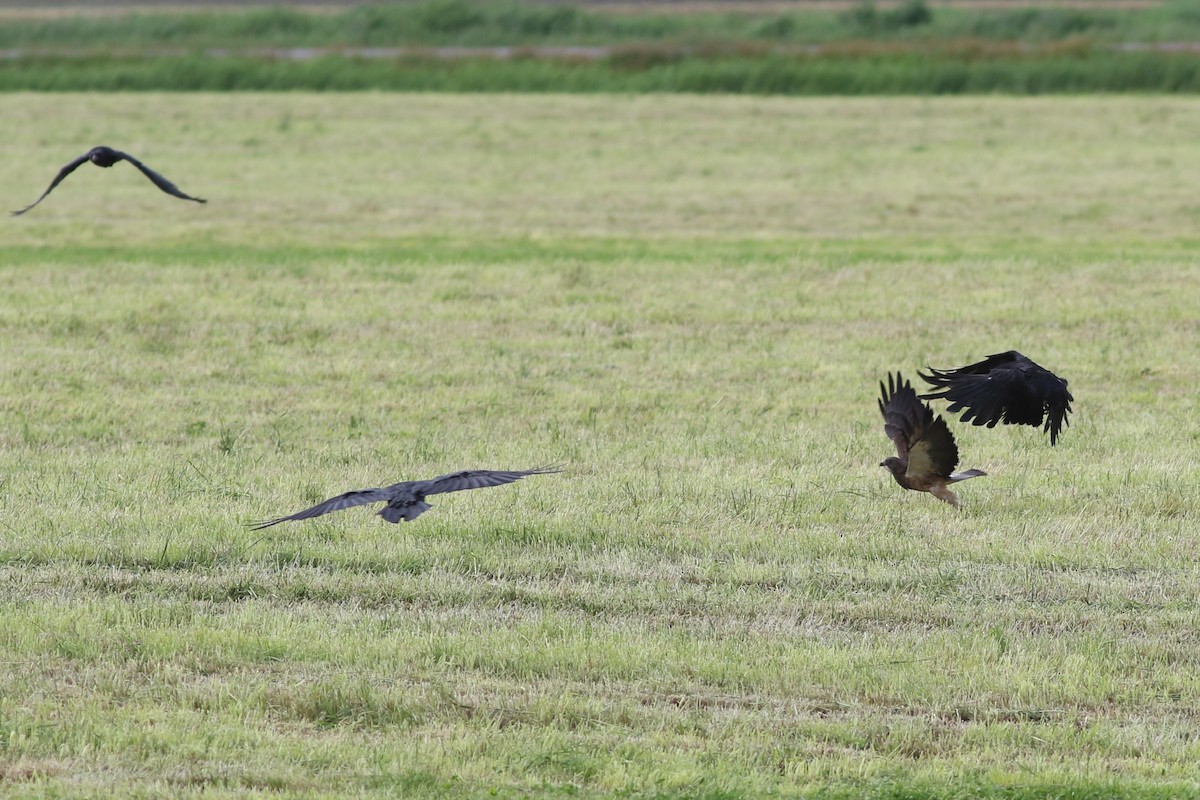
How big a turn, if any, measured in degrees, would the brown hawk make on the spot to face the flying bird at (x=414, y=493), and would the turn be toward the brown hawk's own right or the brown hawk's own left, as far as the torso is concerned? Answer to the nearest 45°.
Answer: approximately 45° to the brown hawk's own left

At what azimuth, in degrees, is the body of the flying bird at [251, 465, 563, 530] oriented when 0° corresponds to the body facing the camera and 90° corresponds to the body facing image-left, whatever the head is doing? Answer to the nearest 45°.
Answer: approximately 180°

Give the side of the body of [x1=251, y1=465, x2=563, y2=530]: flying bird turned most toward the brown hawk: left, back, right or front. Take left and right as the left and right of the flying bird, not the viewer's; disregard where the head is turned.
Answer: right

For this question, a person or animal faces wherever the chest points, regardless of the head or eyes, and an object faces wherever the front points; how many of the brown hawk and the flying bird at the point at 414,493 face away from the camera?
1

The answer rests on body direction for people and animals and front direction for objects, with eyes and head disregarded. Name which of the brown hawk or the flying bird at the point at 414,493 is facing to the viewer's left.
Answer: the brown hawk

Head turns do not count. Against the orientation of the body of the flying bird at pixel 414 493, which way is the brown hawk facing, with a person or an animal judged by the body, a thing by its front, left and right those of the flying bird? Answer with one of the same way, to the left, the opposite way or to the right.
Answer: to the left

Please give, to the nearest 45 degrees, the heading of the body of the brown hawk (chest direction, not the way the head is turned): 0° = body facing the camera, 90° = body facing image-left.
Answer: approximately 90°
